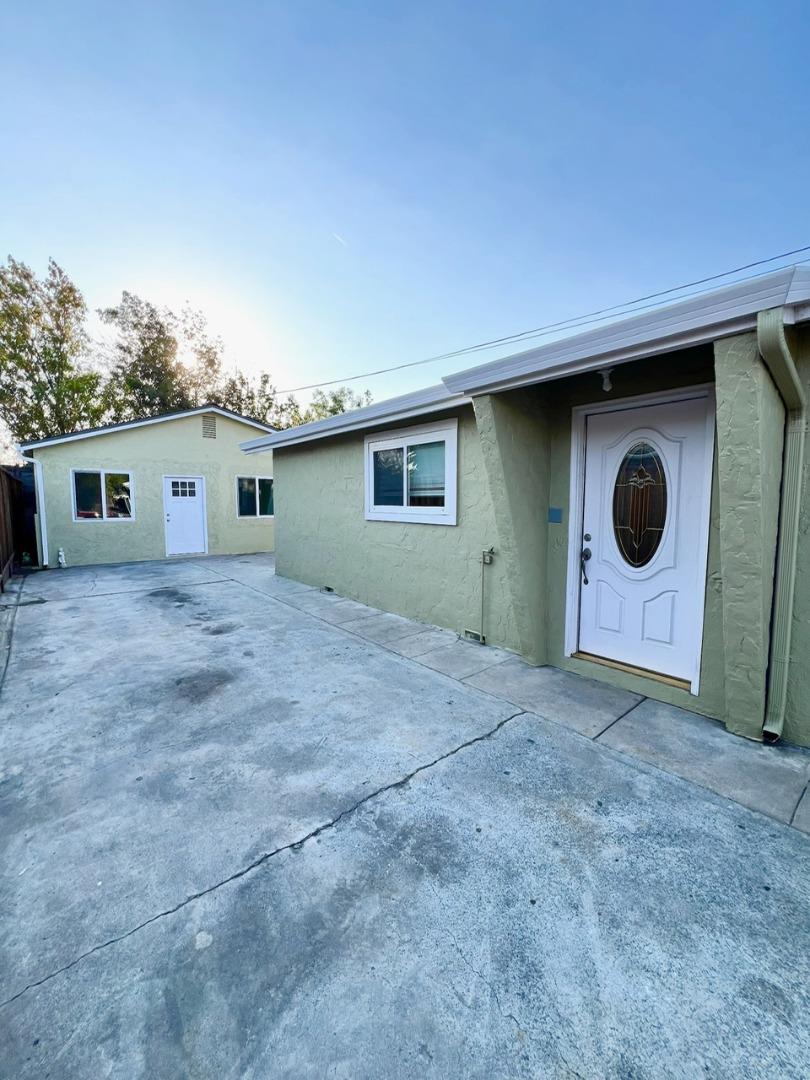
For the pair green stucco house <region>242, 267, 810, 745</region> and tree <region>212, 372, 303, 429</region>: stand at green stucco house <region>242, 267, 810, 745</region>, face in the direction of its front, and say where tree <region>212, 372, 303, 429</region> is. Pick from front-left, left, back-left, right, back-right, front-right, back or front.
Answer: right

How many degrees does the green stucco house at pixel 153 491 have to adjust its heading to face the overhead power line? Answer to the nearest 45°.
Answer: approximately 45° to its left

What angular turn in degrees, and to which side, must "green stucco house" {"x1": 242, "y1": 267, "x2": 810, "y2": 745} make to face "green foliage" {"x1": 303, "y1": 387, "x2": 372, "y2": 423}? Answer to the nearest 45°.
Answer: approximately 90° to its right

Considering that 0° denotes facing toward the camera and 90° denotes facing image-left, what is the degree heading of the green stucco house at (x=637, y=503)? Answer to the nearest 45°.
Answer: approximately 45°

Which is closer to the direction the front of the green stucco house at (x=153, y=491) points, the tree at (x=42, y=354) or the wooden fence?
the wooden fence

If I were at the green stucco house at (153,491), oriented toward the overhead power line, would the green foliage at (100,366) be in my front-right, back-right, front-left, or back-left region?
back-left

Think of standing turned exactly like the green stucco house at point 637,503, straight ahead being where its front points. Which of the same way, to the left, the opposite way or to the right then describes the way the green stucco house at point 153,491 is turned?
to the left

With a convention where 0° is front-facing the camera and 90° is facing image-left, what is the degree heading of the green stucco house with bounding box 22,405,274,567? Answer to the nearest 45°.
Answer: approximately 0°

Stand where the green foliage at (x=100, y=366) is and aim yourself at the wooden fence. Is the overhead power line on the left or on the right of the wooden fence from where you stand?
left

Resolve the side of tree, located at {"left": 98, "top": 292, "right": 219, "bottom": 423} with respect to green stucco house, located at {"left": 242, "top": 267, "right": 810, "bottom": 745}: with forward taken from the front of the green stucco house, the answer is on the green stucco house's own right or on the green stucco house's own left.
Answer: on the green stucco house's own right

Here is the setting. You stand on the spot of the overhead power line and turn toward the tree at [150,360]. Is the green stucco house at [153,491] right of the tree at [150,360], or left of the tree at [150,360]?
left

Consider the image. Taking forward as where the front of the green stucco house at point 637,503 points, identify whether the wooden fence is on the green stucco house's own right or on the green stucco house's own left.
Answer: on the green stucco house's own right

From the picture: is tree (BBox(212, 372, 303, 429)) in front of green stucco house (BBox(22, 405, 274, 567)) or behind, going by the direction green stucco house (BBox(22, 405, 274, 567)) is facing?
behind

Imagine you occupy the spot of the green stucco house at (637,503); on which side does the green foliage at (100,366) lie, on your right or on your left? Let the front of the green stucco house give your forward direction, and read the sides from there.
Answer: on your right

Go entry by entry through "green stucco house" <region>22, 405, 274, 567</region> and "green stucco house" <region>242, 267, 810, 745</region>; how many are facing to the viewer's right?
0
